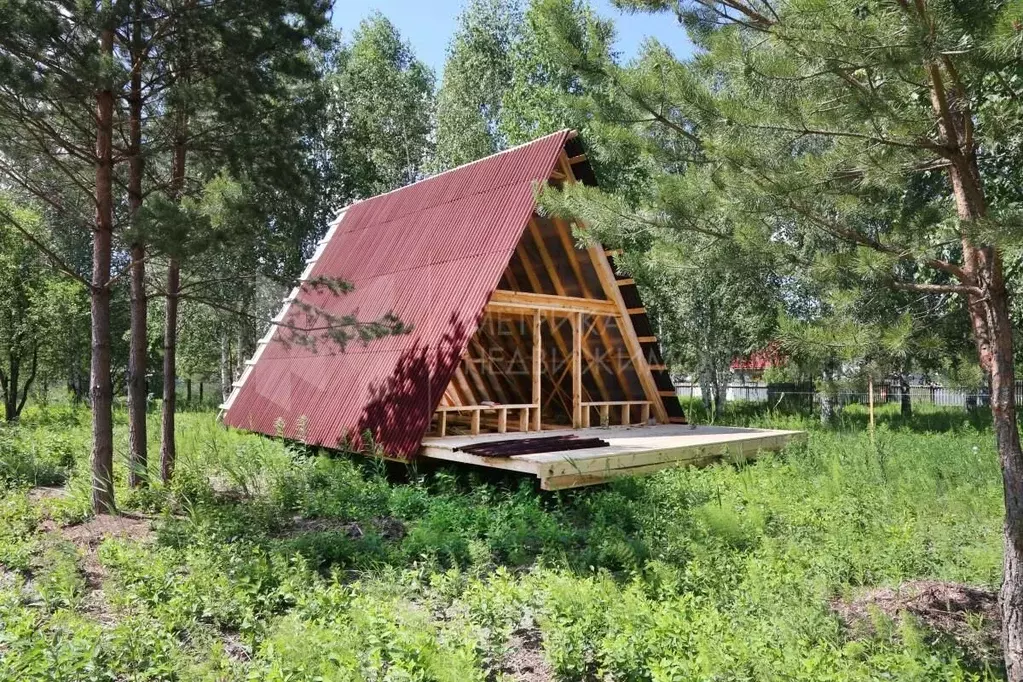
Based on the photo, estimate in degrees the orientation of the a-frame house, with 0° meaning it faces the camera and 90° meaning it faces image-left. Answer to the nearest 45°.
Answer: approximately 315°

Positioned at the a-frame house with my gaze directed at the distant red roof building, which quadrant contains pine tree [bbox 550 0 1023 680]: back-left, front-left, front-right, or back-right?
back-right

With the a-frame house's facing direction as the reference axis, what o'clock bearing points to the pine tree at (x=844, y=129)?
The pine tree is roughly at 1 o'clock from the a-frame house.

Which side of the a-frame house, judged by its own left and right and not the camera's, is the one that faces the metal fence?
left

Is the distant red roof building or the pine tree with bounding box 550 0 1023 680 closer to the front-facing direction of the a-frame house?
the pine tree

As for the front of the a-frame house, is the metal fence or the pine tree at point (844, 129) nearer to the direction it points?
the pine tree

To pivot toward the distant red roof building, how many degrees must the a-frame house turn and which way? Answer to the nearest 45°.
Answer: approximately 90° to its left
